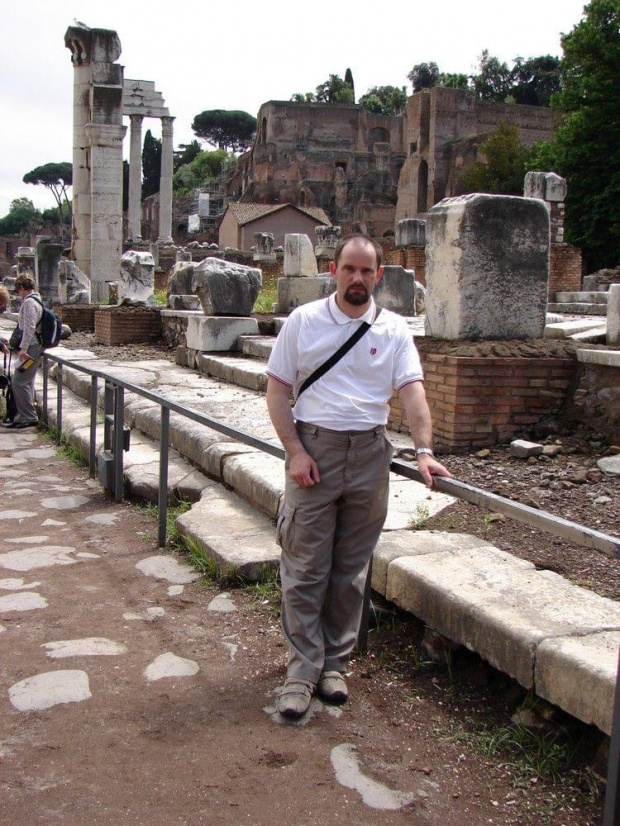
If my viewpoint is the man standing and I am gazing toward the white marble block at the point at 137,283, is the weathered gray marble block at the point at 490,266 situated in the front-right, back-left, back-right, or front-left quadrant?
front-right

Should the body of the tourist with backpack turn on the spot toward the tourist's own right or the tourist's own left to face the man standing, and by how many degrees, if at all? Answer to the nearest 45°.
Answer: approximately 90° to the tourist's own left

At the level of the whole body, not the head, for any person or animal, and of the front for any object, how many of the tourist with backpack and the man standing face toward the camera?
1

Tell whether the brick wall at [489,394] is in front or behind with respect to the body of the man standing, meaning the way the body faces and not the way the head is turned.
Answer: behind

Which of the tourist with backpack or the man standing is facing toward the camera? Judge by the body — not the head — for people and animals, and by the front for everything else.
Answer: the man standing

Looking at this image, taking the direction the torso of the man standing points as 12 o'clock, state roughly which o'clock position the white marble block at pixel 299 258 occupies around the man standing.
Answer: The white marble block is roughly at 6 o'clock from the man standing.

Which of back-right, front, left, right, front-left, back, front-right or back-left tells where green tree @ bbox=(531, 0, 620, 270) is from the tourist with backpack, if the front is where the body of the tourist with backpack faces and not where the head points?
back-right

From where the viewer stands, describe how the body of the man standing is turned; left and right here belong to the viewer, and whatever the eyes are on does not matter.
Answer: facing the viewer

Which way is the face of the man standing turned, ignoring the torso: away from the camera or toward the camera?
toward the camera

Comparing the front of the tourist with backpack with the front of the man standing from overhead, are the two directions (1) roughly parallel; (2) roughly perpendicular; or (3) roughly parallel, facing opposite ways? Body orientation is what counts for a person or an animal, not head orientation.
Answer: roughly perpendicular

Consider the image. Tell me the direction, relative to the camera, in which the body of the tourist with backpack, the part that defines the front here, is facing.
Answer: to the viewer's left

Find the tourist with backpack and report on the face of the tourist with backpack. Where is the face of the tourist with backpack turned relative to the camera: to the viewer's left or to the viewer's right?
to the viewer's left
